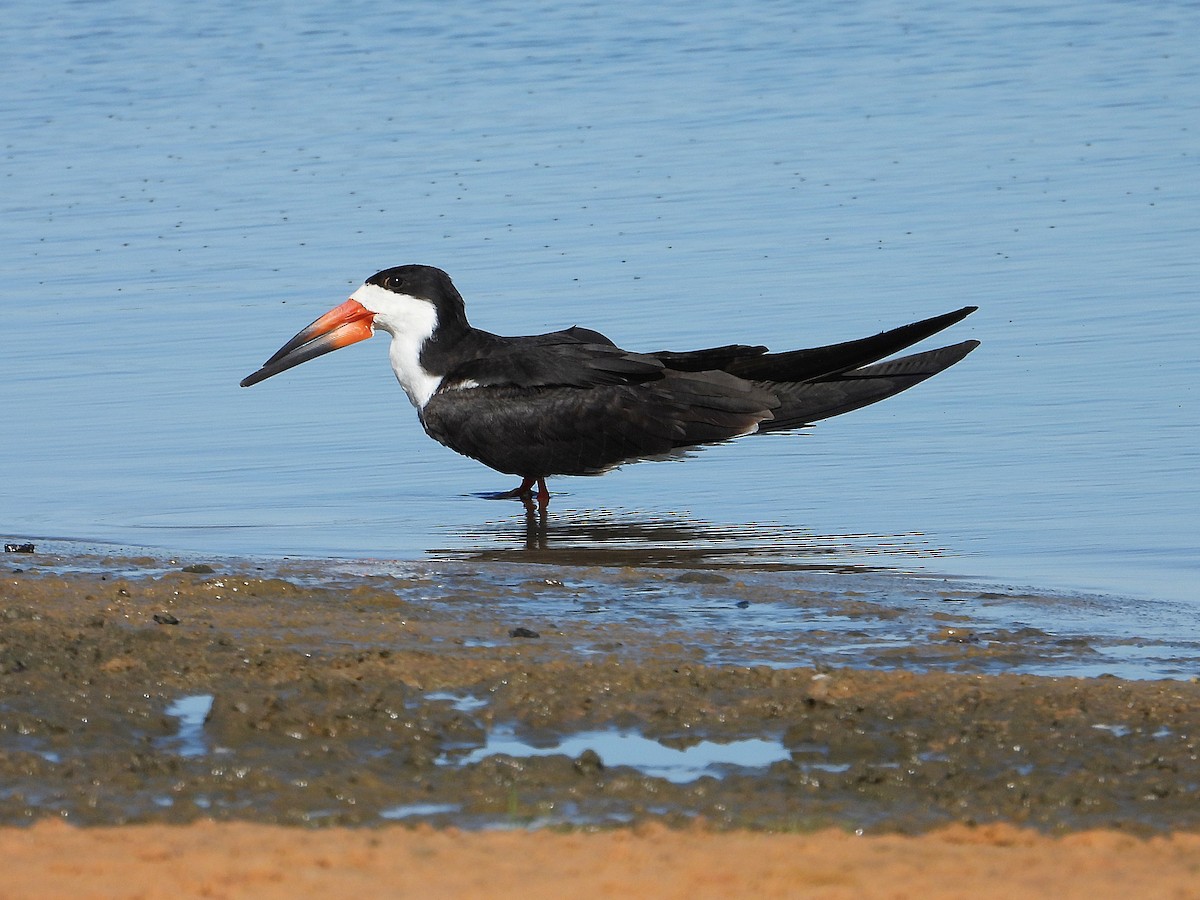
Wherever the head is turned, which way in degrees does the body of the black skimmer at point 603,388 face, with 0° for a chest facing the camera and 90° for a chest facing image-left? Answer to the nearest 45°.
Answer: approximately 90°

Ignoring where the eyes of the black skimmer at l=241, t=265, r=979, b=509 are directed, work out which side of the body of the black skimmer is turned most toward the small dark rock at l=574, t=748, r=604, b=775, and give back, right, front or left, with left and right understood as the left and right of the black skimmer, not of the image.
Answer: left
